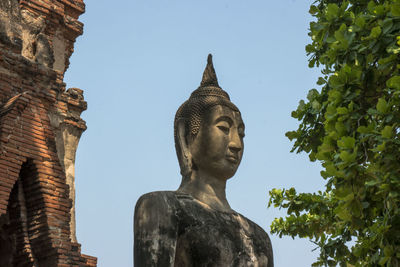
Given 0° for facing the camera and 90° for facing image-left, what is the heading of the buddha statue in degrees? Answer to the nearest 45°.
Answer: approximately 315°

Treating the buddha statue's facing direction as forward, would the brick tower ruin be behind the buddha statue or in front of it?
behind
